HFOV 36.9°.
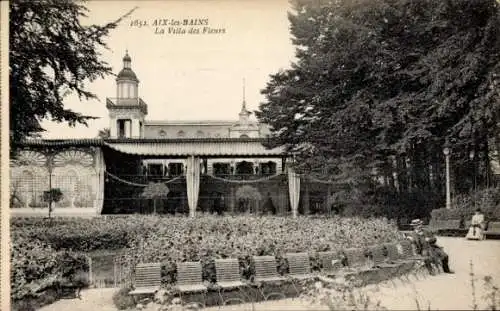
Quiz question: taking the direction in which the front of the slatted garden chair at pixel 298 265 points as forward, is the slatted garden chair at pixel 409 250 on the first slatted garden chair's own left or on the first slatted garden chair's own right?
on the first slatted garden chair's own left

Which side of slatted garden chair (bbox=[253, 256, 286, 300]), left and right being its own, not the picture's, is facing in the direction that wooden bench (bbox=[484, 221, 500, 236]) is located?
left

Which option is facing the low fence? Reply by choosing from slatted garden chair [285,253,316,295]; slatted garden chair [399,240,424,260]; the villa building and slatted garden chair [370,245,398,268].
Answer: the villa building

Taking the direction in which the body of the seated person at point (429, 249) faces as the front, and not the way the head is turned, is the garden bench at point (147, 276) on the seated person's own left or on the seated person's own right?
on the seated person's own right

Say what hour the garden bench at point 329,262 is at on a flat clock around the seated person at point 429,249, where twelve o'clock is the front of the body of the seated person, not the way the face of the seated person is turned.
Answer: The garden bench is roughly at 3 o'clock from the seated person.

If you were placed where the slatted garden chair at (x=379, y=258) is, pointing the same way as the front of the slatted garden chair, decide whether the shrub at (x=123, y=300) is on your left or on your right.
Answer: on your right

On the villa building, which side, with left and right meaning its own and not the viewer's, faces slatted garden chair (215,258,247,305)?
front

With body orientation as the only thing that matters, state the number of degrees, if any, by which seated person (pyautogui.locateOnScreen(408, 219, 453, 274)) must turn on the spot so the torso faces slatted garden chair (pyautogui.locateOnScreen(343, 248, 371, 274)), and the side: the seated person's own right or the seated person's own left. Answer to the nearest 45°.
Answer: approximately 90° to the seated person's own right

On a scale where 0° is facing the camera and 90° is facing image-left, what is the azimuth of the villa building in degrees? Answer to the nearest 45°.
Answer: approximately 0°

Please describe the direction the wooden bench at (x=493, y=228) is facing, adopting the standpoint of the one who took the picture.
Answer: facing the viewer and to the left of the viewer

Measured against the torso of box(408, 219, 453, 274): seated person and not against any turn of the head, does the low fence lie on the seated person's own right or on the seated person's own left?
on the seated person's own right
